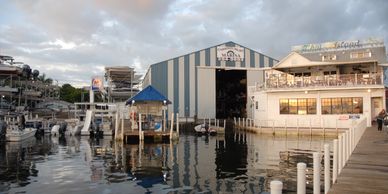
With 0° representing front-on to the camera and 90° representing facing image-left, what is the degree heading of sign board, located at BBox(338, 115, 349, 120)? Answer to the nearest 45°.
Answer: approximately 0°

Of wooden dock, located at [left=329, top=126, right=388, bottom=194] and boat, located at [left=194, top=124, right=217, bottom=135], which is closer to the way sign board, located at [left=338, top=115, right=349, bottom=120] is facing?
the wooden dock

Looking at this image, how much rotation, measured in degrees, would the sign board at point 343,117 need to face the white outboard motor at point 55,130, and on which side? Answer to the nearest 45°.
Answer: approximately 90° to its right

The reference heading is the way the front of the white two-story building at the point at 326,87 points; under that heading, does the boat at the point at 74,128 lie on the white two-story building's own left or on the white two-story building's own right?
on the white two-story building's own right

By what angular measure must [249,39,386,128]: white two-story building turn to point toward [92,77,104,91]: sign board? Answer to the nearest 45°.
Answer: approximately 90° to its right

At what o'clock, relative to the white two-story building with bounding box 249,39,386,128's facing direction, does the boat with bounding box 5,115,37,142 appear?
The boat is roughly at 2 o'clock from the white two-story building.

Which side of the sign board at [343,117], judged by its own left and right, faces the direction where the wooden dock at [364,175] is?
front

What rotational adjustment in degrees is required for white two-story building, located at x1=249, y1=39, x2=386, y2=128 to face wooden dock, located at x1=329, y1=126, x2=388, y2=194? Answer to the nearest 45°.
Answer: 0° — it already faces it

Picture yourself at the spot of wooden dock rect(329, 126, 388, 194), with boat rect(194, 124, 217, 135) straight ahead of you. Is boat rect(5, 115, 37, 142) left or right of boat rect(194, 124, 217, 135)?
left

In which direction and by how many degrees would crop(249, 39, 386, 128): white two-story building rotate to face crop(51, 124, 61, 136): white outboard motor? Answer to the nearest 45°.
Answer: approximately 90° to its right

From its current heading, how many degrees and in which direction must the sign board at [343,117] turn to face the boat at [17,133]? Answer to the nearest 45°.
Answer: approximately 45° to its right

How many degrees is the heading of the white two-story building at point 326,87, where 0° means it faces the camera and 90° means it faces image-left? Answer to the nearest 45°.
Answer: approximately 0°

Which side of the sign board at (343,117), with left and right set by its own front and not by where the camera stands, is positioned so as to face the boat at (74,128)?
right
